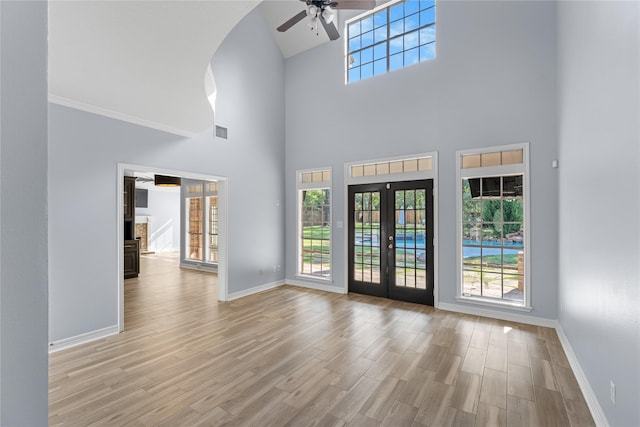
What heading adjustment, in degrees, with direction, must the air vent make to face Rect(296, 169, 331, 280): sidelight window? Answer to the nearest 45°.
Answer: approximately 45° to its left

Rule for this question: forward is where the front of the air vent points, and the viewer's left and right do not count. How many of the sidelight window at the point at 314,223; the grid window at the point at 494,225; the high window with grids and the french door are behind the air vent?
0

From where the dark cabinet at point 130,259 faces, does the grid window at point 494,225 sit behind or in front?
in front

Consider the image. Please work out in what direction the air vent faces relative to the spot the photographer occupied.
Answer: facing the viewer and to the right of the viewer

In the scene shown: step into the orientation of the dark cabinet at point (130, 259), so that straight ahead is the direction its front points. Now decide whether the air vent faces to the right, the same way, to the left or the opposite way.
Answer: the same way

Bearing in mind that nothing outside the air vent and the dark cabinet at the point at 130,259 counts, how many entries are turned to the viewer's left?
0

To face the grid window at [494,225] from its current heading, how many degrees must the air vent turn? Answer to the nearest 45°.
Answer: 0° — it already faces it

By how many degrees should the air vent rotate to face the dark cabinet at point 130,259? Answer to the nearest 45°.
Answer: approximately 180°

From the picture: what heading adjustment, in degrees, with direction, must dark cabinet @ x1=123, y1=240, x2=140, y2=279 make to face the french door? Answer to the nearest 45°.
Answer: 0° — it already faces it

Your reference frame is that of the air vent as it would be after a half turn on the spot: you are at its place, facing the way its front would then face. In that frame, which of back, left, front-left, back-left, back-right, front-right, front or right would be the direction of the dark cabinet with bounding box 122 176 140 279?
front

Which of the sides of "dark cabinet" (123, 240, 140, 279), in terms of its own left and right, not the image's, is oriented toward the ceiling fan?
front

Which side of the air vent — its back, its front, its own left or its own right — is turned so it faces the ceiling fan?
front

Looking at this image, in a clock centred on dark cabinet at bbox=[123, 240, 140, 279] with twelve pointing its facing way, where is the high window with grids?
The high window with grids is roughly at 12 o'clock from the dark cabinet.

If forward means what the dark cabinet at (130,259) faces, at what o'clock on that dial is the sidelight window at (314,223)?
The sidelight window is roughly at 12 o'clock from the dark cabinet.

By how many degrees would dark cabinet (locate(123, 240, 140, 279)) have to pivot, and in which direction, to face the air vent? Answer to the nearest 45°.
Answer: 0° — it already faces it

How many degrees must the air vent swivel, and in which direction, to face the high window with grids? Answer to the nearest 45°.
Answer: approximately 45° to its left
